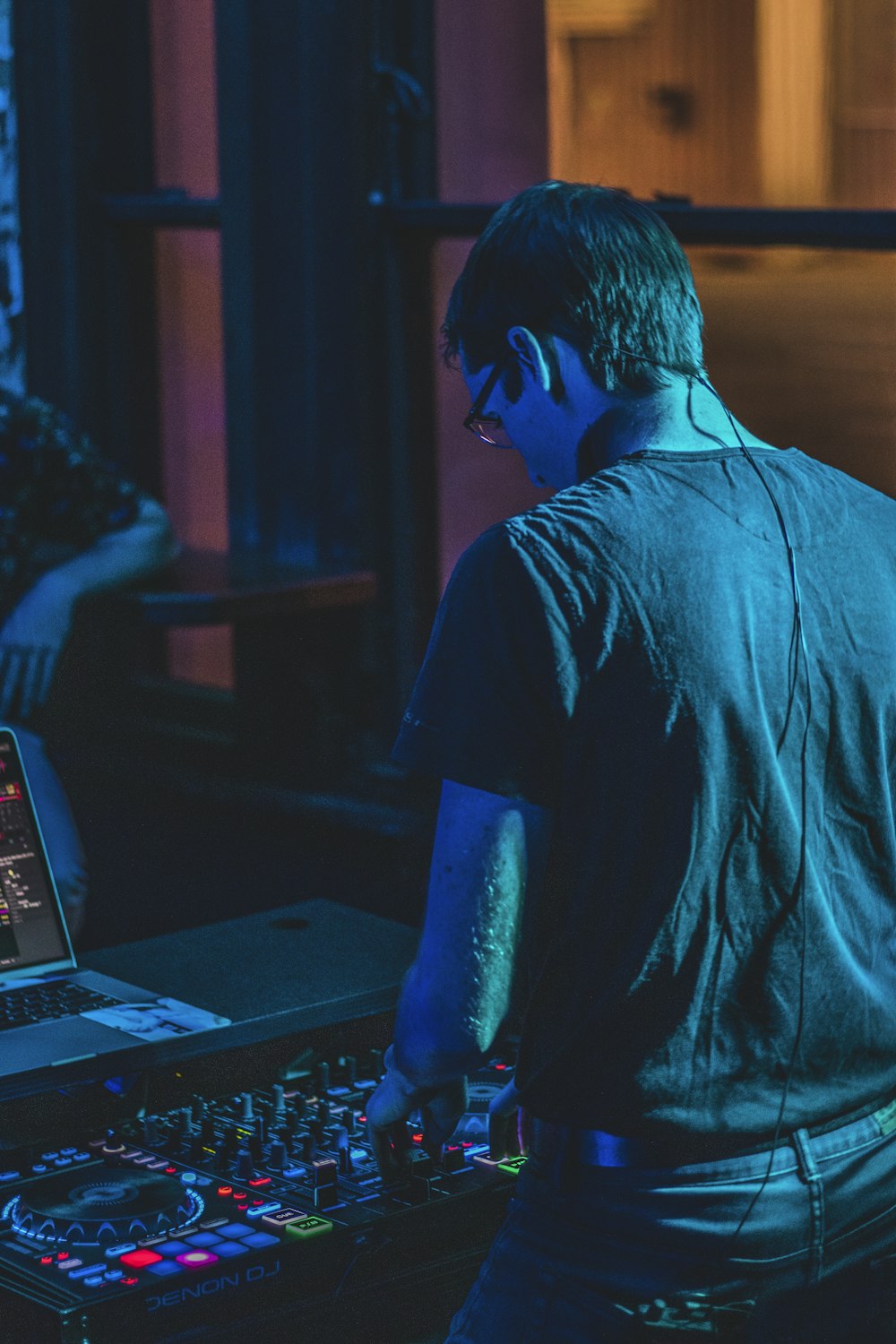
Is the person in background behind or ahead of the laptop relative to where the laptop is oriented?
behind

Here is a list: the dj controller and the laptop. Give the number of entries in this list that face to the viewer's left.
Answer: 0

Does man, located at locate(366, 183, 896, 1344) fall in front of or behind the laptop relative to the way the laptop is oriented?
in front

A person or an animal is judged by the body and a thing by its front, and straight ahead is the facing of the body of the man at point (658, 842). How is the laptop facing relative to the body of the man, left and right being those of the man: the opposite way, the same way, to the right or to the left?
the opposite way

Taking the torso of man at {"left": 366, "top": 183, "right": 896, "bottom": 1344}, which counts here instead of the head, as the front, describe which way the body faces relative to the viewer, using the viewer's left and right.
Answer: facing away from the viewer and to the left of the viewer

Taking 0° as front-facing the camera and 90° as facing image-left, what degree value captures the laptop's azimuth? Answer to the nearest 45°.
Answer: approximately 315°

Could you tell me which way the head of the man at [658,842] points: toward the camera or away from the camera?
away from the camera

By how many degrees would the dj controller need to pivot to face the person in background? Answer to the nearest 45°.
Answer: approximately 135° to its left

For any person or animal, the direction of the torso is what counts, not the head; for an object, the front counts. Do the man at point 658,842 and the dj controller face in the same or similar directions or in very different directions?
very different directions
